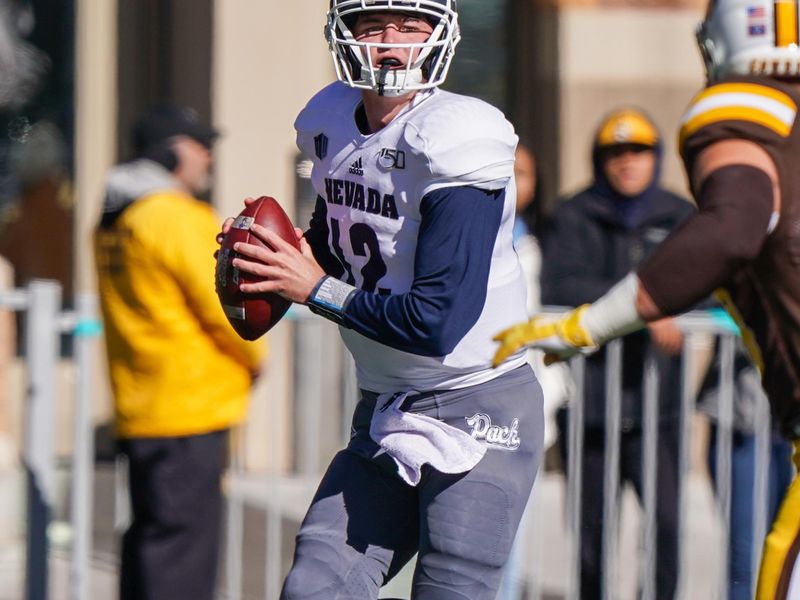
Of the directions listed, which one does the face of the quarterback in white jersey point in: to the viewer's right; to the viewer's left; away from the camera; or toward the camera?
toward the camera

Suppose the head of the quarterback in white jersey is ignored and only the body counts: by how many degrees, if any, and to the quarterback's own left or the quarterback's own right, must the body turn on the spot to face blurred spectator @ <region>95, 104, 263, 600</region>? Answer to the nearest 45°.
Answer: approximately 90° to the quarterback's own right

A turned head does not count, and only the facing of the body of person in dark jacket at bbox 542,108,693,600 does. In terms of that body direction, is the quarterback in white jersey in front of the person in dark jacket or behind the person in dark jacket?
in front

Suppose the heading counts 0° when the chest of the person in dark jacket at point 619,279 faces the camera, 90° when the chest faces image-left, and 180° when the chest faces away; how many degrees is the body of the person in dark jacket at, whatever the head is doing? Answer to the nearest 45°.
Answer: approximately 0°

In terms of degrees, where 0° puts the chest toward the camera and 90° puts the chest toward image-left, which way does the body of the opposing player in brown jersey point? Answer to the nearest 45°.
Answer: approximately 135°

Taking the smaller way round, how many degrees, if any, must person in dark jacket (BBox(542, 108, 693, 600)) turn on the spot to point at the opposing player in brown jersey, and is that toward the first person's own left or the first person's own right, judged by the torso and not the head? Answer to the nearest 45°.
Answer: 0° — they already face them

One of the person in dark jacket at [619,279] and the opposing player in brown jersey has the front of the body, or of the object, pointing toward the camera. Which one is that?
the person in dark jacket

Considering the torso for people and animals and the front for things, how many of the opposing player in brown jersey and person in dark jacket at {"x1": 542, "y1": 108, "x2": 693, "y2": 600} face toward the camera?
1

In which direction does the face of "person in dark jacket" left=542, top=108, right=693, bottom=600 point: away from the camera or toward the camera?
toward the camera

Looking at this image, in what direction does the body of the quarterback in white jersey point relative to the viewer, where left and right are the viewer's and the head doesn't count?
facing the viewer and to the left of the viewer

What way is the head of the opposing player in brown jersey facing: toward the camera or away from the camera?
away from the camera

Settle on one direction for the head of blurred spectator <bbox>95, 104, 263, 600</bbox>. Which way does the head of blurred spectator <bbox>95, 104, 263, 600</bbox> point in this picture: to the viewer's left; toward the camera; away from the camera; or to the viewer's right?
to the viewer's right

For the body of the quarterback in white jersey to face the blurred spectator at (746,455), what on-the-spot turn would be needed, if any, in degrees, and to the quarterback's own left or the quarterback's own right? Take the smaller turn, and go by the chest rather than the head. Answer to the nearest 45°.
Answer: approximately 180°

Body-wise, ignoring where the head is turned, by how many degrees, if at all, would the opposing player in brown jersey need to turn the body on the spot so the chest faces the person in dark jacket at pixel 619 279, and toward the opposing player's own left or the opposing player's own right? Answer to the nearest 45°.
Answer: approximately 45° to the opposing player's own right

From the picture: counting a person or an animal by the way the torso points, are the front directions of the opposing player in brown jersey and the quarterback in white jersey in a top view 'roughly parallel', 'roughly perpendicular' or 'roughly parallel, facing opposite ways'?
roughly perpendicular
